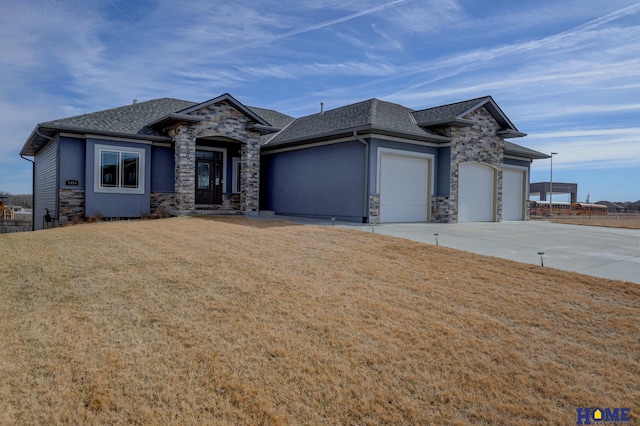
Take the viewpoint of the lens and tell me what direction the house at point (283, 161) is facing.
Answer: facing the viewer and to the right of the viewer

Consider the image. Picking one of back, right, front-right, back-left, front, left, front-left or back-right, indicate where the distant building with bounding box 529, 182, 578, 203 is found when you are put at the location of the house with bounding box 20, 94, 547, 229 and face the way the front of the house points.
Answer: left
